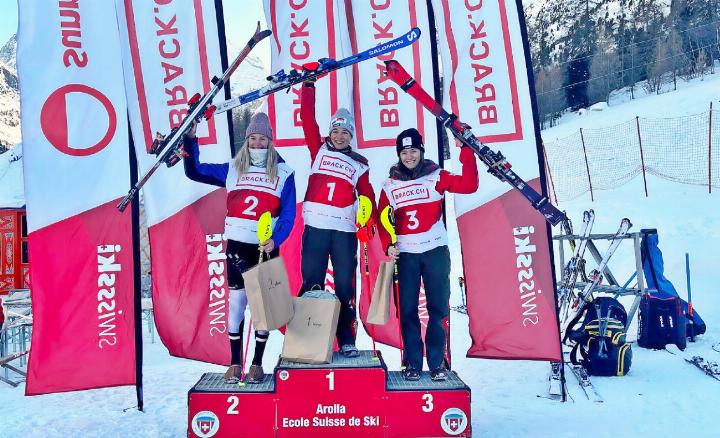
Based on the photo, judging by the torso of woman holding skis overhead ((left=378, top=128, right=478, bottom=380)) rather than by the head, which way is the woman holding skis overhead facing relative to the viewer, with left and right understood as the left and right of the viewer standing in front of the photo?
facing the viewer

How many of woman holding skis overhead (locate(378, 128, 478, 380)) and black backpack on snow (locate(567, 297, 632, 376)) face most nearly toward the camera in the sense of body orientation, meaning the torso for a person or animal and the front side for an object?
2

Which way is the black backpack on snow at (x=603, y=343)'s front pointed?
toward the camera

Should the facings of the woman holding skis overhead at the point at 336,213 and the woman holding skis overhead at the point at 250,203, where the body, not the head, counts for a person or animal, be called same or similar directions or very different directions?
same or similar directions

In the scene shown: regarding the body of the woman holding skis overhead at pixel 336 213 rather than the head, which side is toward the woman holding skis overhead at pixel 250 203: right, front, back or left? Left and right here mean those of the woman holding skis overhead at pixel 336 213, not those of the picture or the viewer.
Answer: right

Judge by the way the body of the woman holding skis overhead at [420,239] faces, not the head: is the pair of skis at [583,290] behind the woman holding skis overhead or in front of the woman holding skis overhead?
behind

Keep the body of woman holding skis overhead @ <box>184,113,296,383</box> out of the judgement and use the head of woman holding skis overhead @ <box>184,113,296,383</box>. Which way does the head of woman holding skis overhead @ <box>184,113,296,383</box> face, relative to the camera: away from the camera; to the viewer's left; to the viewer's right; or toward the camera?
toward the camera

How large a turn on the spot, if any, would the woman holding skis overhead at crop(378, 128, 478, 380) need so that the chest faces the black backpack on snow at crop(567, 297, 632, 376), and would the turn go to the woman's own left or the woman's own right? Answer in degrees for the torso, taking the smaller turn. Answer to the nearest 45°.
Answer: approximately 135° to the woman's own left

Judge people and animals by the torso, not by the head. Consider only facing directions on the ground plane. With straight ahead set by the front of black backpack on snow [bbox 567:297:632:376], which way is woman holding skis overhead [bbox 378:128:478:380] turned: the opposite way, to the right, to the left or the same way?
the same way

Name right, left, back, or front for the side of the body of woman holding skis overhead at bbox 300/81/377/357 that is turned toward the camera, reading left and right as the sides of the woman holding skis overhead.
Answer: front

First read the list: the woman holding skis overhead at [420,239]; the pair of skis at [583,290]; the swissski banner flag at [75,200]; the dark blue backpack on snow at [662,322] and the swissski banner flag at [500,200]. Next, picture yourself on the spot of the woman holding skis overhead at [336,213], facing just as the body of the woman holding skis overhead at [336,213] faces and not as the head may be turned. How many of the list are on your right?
1
